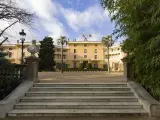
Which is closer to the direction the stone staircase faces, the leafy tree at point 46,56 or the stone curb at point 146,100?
the stone curb

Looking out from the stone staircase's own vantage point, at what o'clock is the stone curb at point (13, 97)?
The stone curb is roughly at 3 o'clock from the stone staircase.

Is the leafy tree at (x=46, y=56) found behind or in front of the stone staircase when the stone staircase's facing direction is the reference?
behind

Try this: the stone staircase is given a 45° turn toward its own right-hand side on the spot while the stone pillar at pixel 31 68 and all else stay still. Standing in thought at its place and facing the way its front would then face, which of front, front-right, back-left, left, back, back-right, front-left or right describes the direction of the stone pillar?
right

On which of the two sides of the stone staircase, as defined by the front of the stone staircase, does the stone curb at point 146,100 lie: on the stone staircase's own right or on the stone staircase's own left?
on the stone staircase's own left

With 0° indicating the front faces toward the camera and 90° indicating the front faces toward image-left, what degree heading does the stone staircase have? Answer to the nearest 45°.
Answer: approximately 0°
